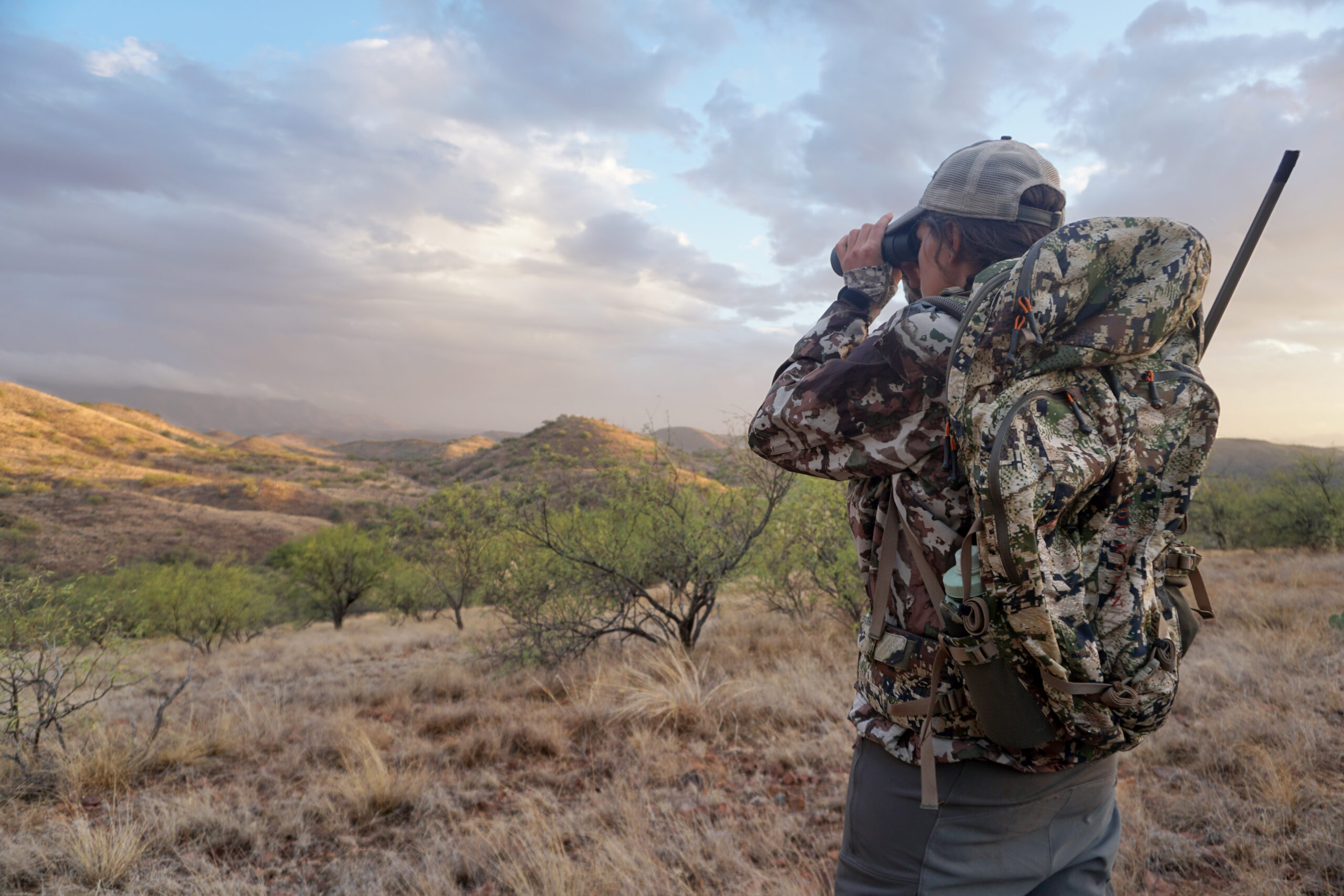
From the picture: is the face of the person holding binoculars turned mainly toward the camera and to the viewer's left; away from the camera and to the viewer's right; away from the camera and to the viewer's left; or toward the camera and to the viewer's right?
away from the camera and to the viewer's left

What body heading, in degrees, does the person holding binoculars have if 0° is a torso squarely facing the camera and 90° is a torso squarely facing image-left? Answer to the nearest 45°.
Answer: approximately 135°

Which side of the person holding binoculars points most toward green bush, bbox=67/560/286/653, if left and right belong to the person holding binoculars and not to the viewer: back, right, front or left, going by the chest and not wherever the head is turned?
front

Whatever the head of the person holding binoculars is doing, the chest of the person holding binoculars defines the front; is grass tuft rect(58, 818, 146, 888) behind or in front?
in front

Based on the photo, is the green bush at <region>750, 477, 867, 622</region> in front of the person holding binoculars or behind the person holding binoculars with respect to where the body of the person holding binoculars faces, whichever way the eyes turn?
in front

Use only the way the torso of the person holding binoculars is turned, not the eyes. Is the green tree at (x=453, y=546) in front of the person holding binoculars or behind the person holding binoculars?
in front

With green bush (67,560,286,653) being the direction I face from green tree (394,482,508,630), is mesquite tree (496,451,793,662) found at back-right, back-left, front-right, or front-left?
back-left
